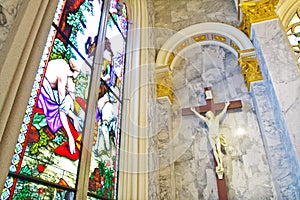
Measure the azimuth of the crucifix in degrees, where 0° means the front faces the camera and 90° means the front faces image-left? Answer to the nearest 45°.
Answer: approximately 0°

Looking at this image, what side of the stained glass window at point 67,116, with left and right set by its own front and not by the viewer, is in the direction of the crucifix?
left

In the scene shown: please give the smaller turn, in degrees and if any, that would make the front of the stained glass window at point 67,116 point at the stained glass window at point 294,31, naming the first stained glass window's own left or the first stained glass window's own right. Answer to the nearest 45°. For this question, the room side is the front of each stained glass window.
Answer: approximately 45° to the first stained glass window's own left

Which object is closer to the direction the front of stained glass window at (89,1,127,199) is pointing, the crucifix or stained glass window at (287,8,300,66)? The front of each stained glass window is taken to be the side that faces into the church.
the stained glass window

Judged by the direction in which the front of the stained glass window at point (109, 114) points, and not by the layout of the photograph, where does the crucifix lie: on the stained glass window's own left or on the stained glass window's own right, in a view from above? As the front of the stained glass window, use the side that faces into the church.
on the stained glass window's own left

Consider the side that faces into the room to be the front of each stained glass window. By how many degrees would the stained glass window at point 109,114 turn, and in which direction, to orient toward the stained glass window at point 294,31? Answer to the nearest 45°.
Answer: approximately 45° to its left

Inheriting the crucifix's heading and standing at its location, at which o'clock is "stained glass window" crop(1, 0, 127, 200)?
The stained glass window is roughly at 1 o'clock from the crucifix.

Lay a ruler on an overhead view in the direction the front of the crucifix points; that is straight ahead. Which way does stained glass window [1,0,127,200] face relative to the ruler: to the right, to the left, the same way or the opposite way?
to the left

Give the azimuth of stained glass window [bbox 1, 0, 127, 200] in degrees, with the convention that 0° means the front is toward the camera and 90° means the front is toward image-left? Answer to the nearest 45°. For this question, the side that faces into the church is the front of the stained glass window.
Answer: approximately 315°

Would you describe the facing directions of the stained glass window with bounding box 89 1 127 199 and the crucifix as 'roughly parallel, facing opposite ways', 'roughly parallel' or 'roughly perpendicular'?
roughly perpendicular
